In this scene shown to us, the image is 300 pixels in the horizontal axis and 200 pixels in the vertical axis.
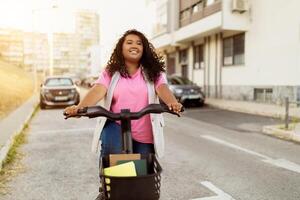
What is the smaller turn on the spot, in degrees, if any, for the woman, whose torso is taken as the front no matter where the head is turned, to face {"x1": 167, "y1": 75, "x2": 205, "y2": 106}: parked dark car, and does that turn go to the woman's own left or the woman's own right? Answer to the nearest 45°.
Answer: approximately 180°

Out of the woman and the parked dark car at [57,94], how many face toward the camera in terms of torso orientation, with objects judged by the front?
2

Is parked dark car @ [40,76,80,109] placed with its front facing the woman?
yes

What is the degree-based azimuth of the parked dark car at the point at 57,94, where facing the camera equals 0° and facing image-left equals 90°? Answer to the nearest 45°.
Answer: approximately 0°

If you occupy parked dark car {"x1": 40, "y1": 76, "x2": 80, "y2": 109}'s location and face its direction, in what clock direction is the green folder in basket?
The green folder in basket is roughly at 12 o'clock from the parked dark car.

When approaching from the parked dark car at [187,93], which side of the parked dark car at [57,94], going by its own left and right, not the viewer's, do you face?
left

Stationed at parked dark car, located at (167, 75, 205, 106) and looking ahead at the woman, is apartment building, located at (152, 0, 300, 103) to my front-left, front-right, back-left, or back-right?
back-left

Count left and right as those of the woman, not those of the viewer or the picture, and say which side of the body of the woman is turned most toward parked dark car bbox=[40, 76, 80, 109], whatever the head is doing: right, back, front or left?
back

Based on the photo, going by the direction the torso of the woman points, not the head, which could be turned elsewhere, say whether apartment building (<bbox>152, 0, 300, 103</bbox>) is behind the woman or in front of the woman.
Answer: behind
